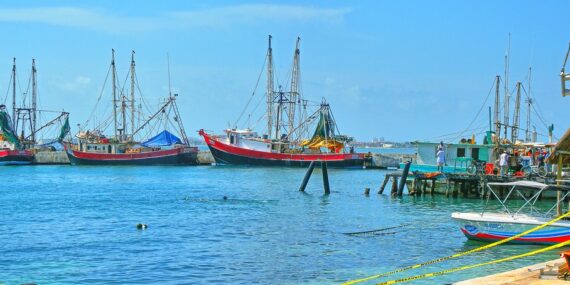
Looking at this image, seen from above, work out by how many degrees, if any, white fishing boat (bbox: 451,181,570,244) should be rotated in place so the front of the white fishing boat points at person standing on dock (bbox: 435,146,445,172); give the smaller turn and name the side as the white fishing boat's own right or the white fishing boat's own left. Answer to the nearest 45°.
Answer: approximately 90° to the white fishing boat's own right

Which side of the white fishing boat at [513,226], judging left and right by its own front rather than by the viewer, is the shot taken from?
left

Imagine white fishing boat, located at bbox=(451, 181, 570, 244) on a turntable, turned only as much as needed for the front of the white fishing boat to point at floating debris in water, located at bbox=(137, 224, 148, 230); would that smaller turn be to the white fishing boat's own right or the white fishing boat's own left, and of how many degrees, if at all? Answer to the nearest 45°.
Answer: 0° — it already faces it

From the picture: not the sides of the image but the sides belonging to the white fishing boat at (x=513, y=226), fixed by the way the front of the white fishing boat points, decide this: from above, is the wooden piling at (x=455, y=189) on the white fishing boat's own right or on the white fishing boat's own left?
on the white fishing boat's own right

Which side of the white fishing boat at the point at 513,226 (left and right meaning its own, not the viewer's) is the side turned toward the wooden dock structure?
right
